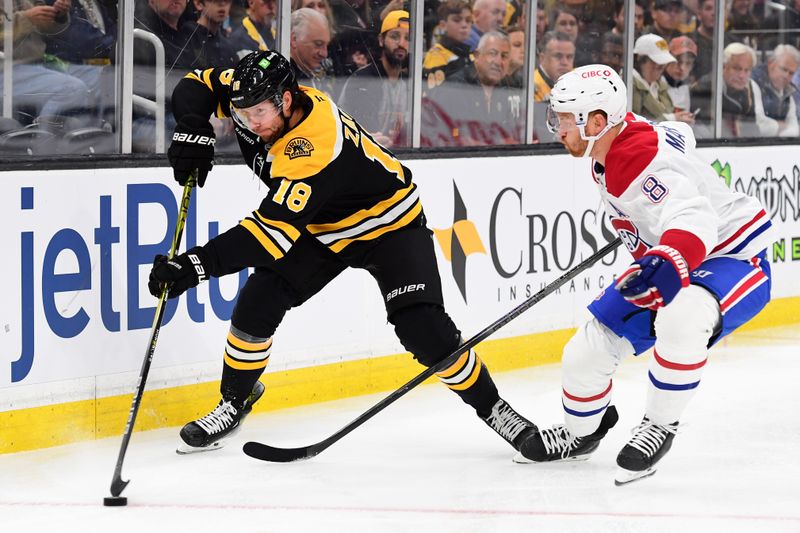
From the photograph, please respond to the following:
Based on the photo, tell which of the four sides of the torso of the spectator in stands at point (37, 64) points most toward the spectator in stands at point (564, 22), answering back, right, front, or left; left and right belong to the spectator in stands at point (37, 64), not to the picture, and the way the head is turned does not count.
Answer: left

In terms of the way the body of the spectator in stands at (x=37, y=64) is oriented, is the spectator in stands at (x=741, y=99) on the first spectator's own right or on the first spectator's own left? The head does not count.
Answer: on the first spectator's own left

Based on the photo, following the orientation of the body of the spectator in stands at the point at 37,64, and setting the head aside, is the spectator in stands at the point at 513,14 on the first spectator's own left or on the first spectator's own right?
on the first spectator's own left

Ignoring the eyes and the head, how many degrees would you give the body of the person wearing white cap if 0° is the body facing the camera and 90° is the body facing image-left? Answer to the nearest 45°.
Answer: approximately 315°

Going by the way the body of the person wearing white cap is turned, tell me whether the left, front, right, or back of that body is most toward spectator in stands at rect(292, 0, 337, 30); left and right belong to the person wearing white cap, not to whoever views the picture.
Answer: right

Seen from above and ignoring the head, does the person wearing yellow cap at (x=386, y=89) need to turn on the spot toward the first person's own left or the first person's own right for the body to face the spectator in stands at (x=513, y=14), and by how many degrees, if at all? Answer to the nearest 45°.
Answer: approximately 135° to the first person's own left
